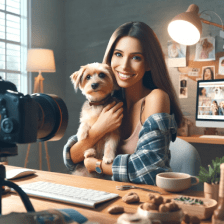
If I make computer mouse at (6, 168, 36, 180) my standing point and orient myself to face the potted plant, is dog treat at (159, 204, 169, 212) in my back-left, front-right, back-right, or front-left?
front-right

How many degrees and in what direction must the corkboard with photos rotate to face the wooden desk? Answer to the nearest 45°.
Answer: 0° — it already faces it

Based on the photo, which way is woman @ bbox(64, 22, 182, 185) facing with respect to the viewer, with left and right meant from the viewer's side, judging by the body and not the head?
facing the viewer and to the left of the viewer

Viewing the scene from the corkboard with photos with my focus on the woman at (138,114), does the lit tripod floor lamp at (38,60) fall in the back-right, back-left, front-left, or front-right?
front-right

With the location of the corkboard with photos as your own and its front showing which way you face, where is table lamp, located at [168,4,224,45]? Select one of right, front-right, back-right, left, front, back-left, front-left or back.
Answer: front

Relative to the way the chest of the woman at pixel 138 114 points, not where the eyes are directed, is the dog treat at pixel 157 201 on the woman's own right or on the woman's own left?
on the woman's own left

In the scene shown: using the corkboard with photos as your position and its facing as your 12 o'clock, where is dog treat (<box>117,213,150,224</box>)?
The dog treat is roughly at 12 o'clock from the corkboard with photos.

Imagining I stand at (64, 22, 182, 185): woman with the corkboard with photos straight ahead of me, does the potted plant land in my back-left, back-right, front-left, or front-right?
back-right

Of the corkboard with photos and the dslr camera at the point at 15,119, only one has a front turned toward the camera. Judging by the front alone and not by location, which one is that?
the corkboard with photos

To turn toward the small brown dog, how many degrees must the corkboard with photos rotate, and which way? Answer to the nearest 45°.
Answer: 0° — it already faces it

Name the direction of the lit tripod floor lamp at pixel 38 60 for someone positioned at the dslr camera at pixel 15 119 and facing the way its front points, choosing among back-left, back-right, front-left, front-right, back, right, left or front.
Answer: front-left

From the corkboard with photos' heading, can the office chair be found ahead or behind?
ahead

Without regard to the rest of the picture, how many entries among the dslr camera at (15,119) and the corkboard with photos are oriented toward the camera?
1

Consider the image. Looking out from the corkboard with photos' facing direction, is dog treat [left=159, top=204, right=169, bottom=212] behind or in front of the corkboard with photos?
in front

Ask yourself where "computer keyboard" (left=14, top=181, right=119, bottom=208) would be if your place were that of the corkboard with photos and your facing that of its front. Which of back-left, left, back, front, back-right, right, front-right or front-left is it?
front

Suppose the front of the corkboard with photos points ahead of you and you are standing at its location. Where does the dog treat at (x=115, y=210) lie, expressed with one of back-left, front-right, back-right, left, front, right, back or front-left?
front

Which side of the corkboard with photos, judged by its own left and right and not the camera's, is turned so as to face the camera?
front
